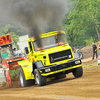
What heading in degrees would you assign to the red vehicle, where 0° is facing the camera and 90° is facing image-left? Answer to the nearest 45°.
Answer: approximately 315°

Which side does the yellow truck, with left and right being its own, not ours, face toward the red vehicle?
back

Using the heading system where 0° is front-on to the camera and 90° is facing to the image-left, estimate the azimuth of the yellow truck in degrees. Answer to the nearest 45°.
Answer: approximately 315°

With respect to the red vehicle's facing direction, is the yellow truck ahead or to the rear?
ahead
